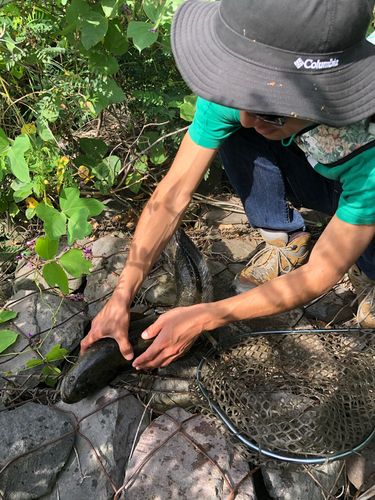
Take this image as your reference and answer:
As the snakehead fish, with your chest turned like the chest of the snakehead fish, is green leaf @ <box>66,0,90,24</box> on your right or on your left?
on your right

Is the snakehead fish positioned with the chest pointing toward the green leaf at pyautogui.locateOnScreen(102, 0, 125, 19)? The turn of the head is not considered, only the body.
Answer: no

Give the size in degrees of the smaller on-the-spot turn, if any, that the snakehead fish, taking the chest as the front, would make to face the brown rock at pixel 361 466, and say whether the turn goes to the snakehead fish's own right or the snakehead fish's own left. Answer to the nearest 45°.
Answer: approximately 135° to the snakehead fish's own left

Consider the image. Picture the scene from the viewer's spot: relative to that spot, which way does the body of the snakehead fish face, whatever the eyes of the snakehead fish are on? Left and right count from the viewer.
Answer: facing the viewer and to the left of the viewer

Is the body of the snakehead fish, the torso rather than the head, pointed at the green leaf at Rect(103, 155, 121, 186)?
no

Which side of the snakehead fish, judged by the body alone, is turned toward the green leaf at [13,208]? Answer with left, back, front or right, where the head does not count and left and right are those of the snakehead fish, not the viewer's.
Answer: right

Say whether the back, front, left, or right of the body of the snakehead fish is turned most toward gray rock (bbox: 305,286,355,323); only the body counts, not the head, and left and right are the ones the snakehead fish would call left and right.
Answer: back

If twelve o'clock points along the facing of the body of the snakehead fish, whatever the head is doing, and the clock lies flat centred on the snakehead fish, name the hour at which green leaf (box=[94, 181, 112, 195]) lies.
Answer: The green leaf is roughly at 4 o'clock from the snakehead fish.

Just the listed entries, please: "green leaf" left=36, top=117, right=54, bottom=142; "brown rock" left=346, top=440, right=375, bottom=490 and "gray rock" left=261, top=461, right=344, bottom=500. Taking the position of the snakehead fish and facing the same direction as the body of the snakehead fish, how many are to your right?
1

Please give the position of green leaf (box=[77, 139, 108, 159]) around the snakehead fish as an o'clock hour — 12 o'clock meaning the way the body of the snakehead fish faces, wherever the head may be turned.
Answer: The green leaf is roughly at 4 o'clock from the snakehead fish.
